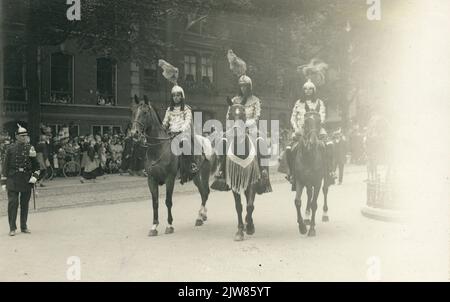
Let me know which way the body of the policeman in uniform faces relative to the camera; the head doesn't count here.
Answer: toward the camera

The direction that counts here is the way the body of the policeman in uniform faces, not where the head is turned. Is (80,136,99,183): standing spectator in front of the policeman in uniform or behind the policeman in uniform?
behind

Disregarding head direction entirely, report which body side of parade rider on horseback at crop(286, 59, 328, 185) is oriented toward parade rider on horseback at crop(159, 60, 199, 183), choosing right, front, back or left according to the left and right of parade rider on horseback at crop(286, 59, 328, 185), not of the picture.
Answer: right

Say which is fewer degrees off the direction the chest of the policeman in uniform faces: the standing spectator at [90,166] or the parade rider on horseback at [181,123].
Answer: the parade rider on horseback

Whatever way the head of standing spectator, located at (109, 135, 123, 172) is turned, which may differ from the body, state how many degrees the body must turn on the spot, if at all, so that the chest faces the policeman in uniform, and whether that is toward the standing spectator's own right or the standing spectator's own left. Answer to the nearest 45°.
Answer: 0° — they already face them

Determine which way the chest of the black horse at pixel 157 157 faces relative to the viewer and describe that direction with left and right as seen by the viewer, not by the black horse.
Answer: facing the viewer and to the left of the viewer

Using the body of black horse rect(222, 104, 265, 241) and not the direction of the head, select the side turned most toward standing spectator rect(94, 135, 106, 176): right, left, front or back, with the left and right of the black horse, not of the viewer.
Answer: back

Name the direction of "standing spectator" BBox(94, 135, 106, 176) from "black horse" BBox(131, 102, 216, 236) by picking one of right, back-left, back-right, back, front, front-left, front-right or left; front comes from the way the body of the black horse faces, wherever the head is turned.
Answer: back-right

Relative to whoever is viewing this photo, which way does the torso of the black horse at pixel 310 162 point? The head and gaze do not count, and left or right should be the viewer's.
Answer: facing the viewer

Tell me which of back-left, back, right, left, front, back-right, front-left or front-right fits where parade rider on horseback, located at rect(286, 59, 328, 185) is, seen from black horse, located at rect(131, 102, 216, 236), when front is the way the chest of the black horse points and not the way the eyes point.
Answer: back-left
